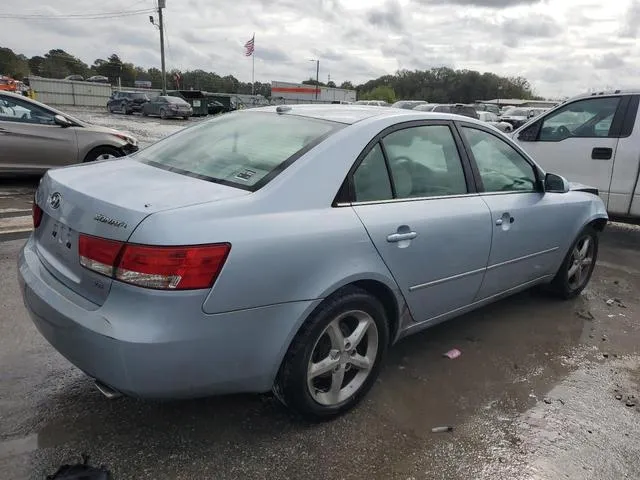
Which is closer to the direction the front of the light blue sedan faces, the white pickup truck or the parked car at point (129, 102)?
the white pickup truck

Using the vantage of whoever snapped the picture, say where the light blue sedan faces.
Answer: facing away from the viewer and to the right of the viewer

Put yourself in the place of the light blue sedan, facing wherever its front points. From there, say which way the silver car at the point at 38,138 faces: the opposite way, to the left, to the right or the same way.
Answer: the same way

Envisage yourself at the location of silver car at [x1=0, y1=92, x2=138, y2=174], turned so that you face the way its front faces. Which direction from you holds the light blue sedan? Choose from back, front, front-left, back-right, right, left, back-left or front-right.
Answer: right

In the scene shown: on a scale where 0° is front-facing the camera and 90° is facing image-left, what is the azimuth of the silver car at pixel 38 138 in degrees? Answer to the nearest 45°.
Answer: approximately 270°

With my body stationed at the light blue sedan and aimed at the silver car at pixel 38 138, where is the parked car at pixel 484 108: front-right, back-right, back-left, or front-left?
front-right

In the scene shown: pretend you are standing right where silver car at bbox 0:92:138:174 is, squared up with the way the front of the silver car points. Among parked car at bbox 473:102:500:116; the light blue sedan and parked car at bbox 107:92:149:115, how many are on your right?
1

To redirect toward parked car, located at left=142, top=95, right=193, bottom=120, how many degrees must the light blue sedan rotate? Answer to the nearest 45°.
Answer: approximately 45° to its left

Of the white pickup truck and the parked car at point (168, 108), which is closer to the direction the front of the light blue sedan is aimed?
the white pickup truck

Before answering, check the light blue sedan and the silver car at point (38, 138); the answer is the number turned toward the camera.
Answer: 0

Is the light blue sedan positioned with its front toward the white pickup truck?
yes

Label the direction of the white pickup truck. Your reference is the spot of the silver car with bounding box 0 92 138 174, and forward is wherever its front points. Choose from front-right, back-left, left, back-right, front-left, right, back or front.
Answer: front-right

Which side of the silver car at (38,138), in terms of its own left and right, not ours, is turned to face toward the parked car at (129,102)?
left
